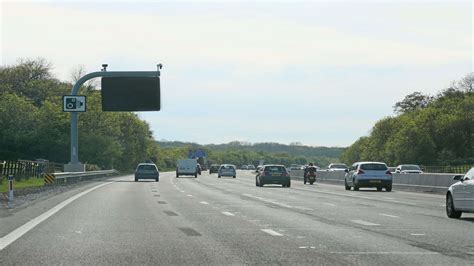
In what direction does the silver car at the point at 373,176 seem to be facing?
away from the camera

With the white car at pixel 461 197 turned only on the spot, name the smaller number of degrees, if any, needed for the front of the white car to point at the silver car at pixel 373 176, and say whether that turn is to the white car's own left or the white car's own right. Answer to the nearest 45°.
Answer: approximately 45° to the white car's own right

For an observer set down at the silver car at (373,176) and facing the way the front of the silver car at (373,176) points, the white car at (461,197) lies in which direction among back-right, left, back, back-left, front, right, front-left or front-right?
back

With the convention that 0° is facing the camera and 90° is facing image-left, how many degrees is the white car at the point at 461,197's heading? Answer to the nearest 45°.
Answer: approximately 135°
